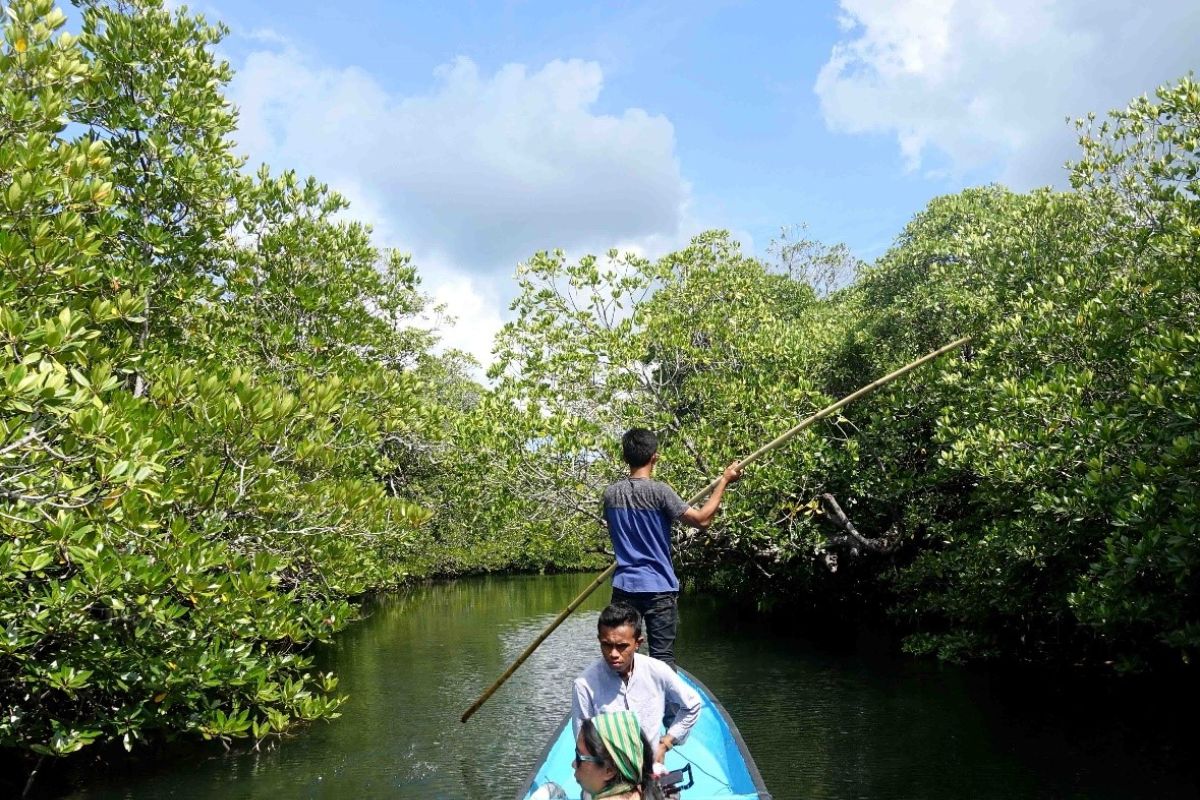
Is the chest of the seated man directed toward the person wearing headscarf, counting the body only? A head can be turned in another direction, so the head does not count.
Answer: yes

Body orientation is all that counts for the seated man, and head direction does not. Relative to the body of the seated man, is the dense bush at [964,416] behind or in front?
behind

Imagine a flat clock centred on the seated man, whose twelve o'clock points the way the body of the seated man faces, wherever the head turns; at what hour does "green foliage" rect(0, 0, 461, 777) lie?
The green foliage is roughly at 4 o'clock from the seated man.

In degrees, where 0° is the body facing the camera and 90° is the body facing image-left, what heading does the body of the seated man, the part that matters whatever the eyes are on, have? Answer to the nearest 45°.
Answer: approximately 0°

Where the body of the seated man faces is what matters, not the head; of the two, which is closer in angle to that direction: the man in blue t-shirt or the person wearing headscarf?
the person wearing headscarf

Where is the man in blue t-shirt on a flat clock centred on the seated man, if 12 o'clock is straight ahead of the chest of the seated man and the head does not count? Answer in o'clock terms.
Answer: The man in blue t-shirt is roughly at 6 o'clock from the seated man.

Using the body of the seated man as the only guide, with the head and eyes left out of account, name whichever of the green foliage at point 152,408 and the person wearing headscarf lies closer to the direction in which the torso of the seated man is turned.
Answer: the person wearing headscarf
